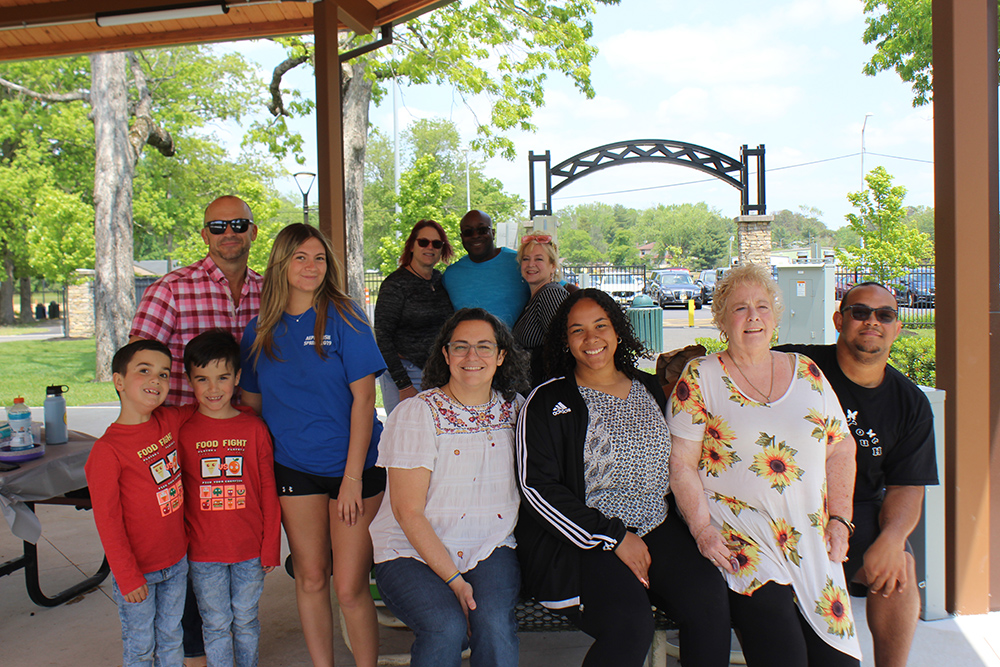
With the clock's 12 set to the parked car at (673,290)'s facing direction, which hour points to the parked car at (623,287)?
the parked car at (623,287) is roughly at 4 o'clock from the parked car at (673,290).

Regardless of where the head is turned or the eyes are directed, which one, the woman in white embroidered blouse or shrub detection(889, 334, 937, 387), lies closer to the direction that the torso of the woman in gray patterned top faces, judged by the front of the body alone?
the woman in white embroidered blouse

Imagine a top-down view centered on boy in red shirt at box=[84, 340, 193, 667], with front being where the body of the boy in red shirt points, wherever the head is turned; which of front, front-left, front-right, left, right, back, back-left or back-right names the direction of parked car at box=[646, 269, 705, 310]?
left

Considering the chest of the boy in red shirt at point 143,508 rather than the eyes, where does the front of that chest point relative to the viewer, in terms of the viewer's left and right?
facing the viewer and to the right of the viewer

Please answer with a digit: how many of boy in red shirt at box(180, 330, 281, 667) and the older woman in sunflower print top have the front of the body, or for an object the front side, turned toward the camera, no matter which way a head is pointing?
2

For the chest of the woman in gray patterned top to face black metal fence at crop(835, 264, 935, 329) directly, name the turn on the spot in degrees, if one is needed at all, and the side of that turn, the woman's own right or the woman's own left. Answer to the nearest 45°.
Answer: approximately 90° to the woman's own left

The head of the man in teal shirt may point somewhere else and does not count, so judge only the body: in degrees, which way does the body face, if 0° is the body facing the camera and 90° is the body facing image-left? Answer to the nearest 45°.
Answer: approximately 0°

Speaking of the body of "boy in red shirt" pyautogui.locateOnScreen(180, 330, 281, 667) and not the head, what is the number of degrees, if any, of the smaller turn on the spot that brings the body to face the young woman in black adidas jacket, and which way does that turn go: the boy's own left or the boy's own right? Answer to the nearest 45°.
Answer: approximately 45° to the boy's own left

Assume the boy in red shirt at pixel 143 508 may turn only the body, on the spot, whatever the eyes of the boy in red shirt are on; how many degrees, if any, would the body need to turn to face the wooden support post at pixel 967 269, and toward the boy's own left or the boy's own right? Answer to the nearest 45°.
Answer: approximately 45° to the boy's own left

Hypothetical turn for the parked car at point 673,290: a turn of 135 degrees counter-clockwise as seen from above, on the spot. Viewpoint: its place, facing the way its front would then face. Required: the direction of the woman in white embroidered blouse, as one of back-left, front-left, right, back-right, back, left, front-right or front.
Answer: back

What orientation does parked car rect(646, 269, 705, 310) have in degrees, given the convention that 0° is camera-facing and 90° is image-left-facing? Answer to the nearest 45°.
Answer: approximately 315°
